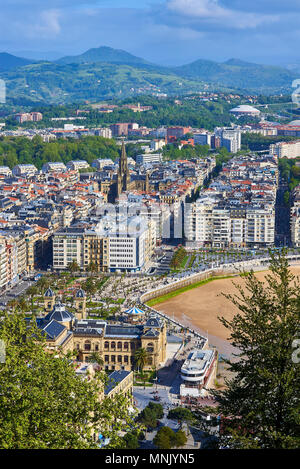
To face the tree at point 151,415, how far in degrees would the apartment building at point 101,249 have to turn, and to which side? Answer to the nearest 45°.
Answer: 0° — it already faces it

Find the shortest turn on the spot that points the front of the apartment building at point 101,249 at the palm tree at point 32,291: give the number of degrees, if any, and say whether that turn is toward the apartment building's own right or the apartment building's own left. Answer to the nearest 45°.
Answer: approximately 45° to the apartment building's own right

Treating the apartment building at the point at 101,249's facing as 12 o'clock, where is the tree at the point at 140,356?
The tree is roughly at 12 o'clock from the apartment building.

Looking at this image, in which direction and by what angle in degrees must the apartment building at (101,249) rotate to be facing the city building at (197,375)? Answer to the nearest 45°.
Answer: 0° — it already faces it

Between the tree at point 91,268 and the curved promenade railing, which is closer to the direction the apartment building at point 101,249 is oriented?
the tree

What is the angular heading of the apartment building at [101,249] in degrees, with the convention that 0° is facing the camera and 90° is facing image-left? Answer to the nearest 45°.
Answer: approximately 0°

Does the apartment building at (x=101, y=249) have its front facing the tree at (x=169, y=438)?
yes

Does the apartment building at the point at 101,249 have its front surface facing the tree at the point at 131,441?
yes

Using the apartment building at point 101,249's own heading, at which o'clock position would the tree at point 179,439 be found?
The tree is roughly at 12 o'clock from the apartment building.

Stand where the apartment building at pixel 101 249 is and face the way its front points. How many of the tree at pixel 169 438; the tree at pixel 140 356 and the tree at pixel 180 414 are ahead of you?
3

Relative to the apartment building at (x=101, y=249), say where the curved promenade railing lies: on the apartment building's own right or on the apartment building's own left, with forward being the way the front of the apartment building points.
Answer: on the apartment building's own left
